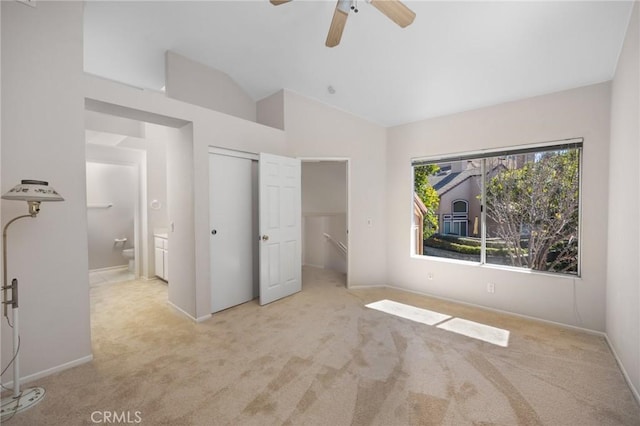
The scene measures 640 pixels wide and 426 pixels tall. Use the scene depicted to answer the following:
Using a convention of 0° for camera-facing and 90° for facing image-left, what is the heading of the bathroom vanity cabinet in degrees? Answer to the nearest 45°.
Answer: approximately 45°

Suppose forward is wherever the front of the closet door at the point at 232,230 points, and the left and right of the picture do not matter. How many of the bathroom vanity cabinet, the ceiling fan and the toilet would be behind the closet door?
2

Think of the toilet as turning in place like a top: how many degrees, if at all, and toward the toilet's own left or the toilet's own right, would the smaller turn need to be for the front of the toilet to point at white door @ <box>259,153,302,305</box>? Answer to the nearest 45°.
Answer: approximately 135° to the toilet's own left

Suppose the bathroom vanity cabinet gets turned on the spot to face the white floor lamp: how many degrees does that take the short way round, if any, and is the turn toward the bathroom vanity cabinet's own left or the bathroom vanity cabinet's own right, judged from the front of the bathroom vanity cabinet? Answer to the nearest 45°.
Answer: approximately 45° to the bathroom vanity cabinet's own left

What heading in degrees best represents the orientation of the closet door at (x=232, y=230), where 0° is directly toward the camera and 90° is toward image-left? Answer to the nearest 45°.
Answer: approximately 315°

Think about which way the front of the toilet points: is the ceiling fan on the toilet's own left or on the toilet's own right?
on the toilet's own left

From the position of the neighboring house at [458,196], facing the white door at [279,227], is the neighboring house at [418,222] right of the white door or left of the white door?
right

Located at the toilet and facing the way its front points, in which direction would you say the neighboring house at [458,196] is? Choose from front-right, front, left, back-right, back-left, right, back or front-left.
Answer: back-left
